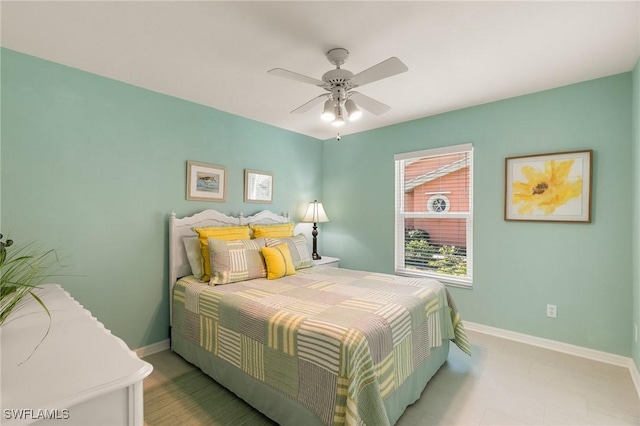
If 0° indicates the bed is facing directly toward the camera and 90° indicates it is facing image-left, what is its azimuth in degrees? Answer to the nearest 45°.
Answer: approximately 315°

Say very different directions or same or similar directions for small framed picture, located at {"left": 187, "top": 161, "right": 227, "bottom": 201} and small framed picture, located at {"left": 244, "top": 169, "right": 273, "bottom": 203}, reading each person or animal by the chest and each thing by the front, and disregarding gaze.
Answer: same or similar directions

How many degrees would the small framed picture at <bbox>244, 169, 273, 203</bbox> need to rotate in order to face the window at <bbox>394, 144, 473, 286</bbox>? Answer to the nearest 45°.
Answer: approximately 45° to its left

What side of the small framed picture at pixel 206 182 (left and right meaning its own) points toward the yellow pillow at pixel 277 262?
front

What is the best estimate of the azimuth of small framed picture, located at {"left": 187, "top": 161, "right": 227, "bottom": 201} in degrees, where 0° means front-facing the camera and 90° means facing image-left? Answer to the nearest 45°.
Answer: approximately 315°

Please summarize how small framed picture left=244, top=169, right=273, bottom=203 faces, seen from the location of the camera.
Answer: facing the viewer and to the right of the viewer

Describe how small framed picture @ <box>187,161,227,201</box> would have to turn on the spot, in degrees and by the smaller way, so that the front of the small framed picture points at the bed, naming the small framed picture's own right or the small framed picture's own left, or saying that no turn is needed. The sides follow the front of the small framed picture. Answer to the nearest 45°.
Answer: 0° — it already faces it

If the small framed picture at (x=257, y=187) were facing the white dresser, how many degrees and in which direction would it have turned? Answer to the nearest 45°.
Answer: approximately 45° to its right

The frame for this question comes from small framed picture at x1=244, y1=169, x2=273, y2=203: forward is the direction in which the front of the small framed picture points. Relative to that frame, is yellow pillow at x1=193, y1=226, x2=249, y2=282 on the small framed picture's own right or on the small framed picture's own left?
on the small framed picture's own right

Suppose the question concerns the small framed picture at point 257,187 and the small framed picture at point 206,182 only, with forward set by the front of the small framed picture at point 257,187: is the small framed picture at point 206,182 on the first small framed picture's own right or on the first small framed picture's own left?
on the first small framed picture's own right

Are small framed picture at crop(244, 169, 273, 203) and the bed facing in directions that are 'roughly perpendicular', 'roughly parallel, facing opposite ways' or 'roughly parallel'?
roughly parallel

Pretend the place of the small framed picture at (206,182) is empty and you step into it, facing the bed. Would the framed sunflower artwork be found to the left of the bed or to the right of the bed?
left

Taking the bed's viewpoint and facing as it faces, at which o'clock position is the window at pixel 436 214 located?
The window is roughly at 9 o'clock from the bed.
